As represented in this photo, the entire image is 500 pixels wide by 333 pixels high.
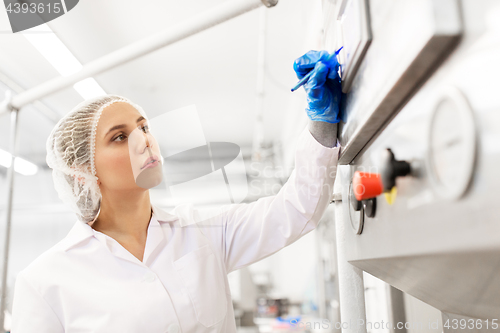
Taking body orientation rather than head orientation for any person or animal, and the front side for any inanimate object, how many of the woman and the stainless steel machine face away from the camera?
0

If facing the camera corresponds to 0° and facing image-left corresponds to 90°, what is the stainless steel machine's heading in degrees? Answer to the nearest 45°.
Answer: approximately 45°

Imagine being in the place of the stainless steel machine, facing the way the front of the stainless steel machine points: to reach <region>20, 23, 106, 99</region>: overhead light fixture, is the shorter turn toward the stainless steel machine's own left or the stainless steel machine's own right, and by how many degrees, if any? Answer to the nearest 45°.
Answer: approximately 90° to the stainless steel machine's own right

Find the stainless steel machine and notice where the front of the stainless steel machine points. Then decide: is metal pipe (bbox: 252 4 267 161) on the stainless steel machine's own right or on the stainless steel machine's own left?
on the stainless steel machine's own right

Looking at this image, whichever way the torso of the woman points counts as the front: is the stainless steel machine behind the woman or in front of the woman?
in front
